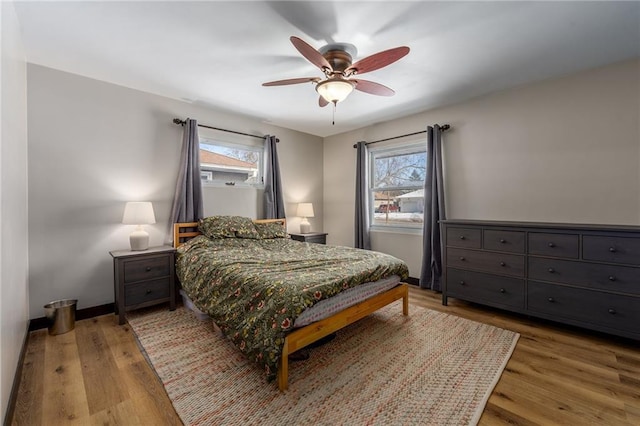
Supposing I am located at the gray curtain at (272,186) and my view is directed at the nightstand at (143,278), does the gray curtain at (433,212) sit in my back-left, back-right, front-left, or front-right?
back-left

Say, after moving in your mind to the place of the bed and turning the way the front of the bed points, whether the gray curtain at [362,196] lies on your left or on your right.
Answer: on your left

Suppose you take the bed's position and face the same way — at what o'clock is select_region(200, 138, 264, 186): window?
The window is roughly at 7 o'clock from the bed.

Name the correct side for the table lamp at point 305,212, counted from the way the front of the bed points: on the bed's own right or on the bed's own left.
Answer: on the bed's own left

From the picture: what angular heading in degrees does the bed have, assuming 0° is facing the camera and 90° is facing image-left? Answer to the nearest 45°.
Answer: approximately 315°

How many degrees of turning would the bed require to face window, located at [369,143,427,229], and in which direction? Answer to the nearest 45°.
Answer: approximately 90° to its left

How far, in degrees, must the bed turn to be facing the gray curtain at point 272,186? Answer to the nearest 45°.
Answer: approximately 135° to its left

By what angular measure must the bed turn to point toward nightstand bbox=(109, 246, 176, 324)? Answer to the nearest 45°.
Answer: approximately 180°

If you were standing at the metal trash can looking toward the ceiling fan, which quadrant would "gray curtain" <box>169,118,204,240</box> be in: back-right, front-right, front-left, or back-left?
front-left

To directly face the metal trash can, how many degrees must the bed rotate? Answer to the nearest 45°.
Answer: approximately 135° to its right

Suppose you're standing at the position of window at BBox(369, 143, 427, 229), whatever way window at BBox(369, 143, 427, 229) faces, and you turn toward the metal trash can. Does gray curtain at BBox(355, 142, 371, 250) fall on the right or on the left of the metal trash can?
right

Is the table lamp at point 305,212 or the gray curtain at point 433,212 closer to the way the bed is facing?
the gray curtain

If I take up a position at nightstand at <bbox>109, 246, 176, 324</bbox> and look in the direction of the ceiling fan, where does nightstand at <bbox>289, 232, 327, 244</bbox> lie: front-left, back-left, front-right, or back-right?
front-left

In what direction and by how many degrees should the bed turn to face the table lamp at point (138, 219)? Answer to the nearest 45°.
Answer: approximately 180°

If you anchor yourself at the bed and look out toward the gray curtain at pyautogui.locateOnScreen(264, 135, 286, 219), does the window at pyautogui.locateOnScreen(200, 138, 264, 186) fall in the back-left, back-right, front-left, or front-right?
front-left

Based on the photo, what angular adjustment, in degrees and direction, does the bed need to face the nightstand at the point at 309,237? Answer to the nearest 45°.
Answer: approximately 135° to its left
